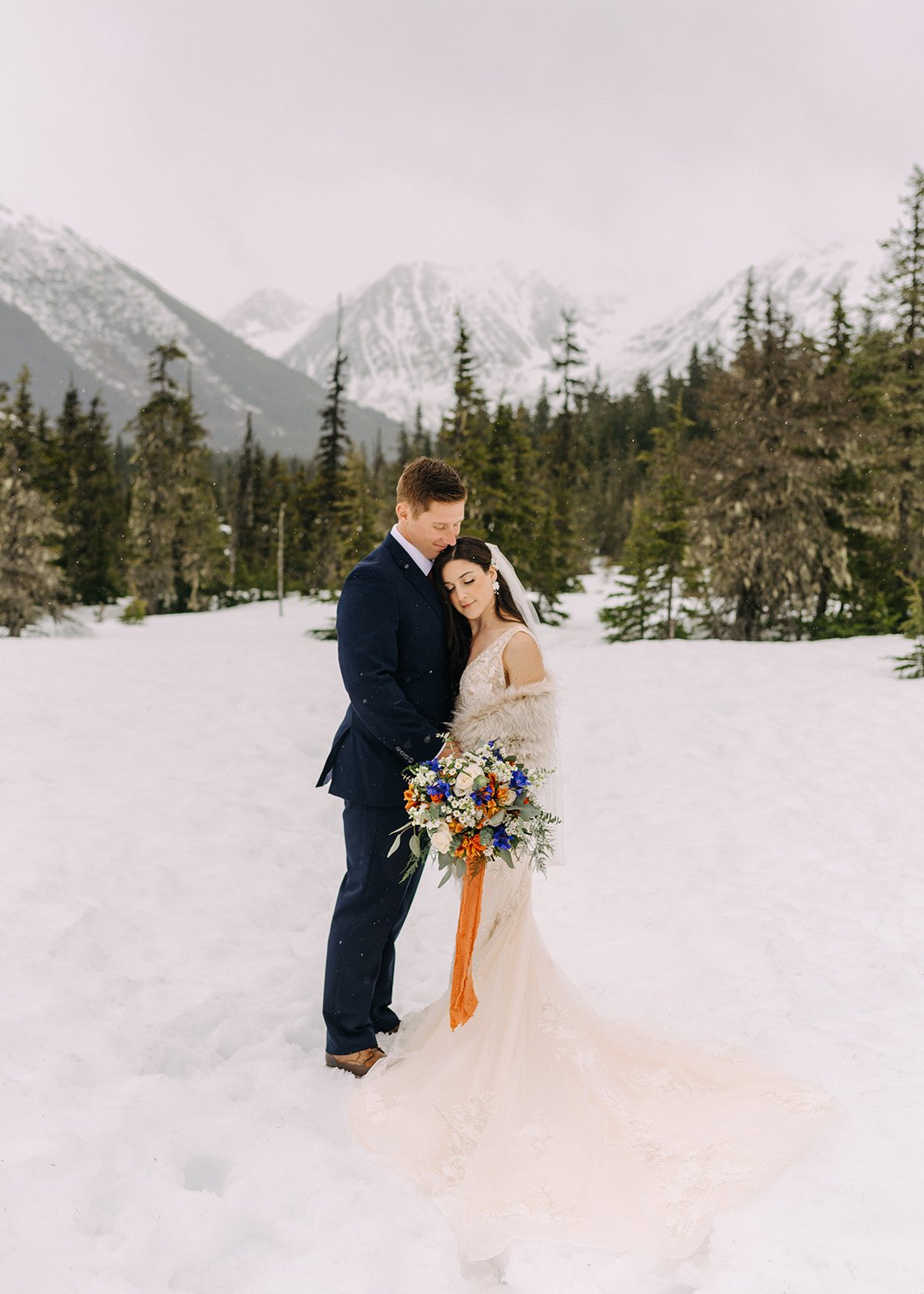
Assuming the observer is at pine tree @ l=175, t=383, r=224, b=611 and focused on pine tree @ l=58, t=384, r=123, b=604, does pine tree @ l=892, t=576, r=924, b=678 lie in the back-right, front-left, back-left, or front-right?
back-left

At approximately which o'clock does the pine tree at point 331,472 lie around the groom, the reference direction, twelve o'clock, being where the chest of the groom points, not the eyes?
The pine tree is roughly at 9 o'clock from the groom.

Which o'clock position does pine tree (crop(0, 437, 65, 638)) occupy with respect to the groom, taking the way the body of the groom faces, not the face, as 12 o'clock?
The pine tree is roughly at 8 o'clock from the groom.

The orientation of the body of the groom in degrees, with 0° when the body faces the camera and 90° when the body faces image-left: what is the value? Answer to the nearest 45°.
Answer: approximately 270°

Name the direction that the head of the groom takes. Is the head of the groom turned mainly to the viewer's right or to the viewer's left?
to the viewer's right

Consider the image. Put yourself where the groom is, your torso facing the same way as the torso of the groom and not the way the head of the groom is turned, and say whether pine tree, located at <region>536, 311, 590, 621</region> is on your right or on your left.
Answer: on your left
